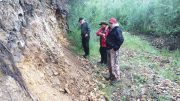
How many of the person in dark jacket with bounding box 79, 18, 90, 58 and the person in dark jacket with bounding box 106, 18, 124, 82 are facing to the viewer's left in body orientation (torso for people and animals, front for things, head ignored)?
2

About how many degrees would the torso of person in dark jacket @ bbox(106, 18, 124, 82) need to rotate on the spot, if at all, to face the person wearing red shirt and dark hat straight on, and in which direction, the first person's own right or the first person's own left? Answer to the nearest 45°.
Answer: approximately 90° to the first person's own right

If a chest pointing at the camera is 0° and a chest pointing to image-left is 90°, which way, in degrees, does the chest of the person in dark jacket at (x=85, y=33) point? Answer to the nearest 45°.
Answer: approximately 90°

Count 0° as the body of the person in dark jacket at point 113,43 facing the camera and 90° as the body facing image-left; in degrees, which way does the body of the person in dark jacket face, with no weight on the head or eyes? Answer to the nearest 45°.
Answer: approximately 90°

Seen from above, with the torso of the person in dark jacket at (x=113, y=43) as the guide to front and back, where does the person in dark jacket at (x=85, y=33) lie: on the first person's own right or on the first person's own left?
on the first person's own right

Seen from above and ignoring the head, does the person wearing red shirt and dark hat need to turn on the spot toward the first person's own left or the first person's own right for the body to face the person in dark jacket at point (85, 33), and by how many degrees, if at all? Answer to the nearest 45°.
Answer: approximately 90° to the first person's own right
